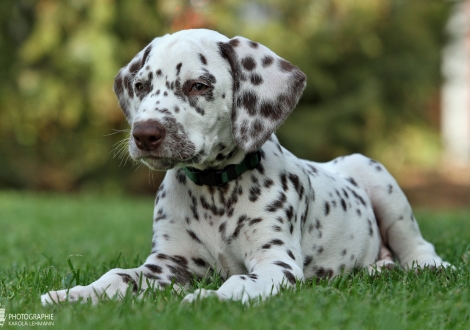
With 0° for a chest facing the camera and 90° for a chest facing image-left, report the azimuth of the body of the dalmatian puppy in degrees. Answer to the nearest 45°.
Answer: approximately 45°
